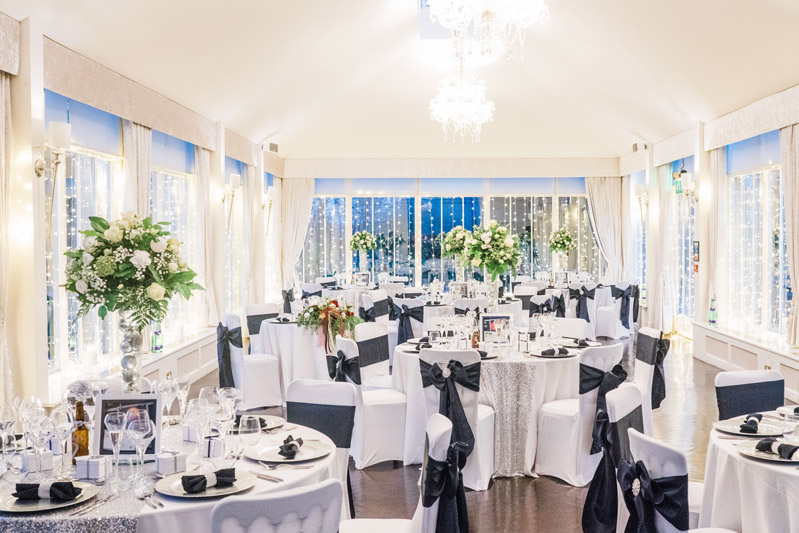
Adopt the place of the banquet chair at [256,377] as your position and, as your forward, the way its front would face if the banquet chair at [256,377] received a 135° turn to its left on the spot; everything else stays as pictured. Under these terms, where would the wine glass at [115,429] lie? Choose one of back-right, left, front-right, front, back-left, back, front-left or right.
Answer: back-left

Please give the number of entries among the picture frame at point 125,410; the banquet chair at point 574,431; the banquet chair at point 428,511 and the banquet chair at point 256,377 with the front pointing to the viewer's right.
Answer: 1

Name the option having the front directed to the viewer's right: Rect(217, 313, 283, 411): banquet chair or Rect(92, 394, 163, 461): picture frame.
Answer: the banquet chair

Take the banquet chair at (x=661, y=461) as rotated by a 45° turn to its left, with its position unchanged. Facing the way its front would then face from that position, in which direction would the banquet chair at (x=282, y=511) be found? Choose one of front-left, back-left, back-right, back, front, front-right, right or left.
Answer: back-left

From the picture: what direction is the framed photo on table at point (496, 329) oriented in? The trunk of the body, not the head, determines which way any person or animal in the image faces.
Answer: toward the camera

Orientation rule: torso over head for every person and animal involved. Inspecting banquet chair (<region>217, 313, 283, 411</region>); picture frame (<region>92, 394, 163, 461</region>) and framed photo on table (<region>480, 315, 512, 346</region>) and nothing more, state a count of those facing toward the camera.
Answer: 2

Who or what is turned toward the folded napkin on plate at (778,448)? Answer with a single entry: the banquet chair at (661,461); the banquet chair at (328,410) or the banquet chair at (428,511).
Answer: the banquet chair at (661,461)

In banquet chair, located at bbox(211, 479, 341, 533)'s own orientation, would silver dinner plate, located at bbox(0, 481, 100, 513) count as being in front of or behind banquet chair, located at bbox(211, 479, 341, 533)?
in front

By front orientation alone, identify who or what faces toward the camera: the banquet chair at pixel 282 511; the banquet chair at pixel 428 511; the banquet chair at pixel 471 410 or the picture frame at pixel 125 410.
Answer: the picture frame

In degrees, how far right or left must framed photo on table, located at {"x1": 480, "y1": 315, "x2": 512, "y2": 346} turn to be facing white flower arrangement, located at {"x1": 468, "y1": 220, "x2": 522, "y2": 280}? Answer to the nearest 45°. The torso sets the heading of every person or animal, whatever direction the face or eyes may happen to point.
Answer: approximately 180°

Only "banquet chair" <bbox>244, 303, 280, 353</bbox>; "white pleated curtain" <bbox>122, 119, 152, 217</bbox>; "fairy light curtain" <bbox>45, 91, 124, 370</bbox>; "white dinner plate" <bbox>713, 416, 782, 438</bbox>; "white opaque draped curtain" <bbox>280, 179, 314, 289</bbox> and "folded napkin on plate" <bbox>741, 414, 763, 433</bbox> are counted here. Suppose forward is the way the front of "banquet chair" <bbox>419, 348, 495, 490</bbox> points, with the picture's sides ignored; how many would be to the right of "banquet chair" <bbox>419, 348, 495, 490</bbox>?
2

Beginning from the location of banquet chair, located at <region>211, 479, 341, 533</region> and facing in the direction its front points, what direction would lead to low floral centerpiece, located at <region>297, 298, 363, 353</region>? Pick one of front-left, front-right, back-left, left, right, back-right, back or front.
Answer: front-right

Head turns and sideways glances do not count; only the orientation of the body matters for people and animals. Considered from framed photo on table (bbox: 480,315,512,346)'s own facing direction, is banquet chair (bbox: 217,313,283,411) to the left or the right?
on its right
